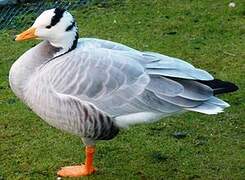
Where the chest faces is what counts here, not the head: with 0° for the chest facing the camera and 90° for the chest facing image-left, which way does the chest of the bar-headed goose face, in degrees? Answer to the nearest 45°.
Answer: approximately 90°
